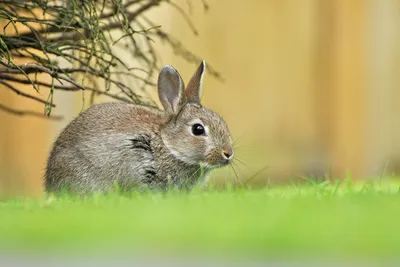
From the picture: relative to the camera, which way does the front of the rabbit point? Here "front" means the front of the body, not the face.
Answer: to the viewer's right
